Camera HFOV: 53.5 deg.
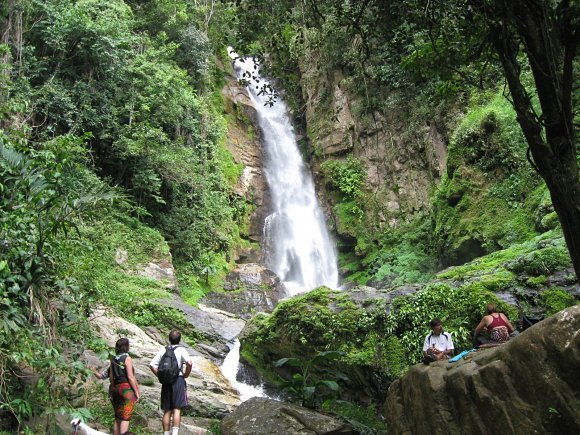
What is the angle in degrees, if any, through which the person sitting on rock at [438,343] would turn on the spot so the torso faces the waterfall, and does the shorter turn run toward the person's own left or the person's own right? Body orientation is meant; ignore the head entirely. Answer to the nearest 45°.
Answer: approximately 180°

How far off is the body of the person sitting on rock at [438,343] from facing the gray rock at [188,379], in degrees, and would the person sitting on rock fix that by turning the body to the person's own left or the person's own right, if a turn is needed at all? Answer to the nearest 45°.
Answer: approximately 135° to the person's own right

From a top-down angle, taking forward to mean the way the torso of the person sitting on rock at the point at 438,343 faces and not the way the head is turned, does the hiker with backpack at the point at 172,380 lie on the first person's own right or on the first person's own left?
on the first person's own right
